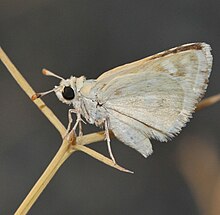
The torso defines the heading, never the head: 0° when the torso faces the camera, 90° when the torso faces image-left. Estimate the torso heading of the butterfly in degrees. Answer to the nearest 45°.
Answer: approximately 90°
